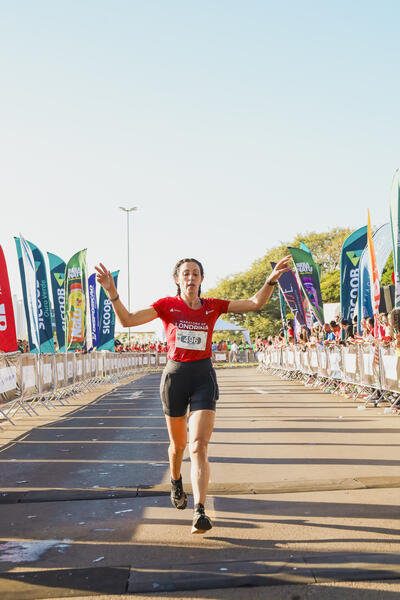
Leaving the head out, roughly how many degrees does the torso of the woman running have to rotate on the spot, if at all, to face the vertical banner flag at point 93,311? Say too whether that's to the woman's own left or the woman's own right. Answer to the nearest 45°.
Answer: approximately 180°

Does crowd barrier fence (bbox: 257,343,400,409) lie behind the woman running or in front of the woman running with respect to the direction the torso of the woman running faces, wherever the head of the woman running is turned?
behind

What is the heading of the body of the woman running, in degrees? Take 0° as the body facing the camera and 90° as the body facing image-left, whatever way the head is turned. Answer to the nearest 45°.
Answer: approximately 0°

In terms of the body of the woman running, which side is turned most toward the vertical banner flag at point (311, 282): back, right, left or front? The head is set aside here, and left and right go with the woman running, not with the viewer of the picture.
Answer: back

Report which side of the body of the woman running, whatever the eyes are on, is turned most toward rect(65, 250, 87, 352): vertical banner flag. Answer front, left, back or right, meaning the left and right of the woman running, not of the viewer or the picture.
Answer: back

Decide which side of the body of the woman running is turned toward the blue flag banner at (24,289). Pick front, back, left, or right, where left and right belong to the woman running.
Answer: back

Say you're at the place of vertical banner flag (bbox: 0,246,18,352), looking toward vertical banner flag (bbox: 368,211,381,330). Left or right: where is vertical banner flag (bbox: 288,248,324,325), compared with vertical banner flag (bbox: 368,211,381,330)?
left

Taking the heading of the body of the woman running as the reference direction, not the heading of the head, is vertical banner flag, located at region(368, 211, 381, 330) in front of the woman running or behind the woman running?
behind

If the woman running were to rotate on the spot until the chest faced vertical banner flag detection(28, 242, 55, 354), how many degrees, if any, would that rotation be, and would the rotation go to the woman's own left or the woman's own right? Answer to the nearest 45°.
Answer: approximately 180°
